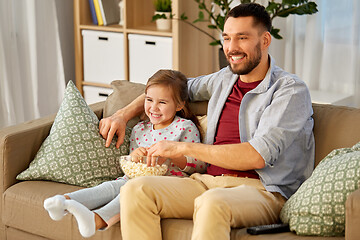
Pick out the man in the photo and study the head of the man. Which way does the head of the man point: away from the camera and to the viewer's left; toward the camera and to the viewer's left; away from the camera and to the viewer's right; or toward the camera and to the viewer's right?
toward the camera and to the viewer's left

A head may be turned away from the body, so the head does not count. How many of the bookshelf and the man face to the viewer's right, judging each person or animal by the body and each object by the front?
0

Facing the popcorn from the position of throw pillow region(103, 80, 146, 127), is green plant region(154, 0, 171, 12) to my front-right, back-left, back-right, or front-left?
back-left

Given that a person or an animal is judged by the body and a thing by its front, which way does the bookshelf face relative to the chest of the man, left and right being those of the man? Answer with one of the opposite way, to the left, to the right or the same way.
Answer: the same way

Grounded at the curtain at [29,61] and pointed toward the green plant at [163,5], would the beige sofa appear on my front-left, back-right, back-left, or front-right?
front-right

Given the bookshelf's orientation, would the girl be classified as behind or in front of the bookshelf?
in front

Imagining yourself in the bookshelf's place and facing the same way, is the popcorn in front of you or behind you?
in front

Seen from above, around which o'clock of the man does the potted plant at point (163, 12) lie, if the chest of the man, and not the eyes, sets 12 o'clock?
The potted plant is roughly at 4 o'clock from the man.

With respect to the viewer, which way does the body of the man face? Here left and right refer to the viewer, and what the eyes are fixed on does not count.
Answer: facing the viewer and to the left of the viewer

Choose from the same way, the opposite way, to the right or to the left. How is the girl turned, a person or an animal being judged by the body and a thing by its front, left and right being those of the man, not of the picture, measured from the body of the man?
the same way

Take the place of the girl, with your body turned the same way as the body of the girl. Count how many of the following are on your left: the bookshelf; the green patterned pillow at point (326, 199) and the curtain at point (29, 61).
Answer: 1

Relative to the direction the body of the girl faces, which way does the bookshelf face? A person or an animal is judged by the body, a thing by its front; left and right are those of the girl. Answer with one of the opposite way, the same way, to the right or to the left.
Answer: the same way

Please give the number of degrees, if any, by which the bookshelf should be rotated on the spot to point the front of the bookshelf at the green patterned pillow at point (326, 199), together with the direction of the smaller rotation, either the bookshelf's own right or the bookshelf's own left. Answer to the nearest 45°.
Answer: approximately 45° to the bookshelf's own left
